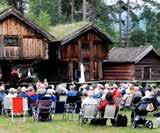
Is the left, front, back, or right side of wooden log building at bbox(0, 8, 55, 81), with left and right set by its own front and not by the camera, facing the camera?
front

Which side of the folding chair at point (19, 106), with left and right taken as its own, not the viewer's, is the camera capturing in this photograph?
back

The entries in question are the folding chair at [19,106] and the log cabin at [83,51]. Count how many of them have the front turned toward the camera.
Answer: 1

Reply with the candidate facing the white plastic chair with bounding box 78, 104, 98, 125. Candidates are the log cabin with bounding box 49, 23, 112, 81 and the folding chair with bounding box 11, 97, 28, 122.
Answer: the log cabin

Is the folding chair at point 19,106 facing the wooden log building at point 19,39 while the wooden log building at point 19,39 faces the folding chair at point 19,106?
yes

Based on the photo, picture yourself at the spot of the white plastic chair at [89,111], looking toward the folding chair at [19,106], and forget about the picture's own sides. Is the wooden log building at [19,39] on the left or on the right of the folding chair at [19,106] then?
right

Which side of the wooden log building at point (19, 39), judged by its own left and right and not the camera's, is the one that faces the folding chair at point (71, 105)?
front

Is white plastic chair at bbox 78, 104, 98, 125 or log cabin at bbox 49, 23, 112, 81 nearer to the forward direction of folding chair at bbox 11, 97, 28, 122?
the log cabin

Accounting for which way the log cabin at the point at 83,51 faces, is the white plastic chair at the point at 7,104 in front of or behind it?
in front

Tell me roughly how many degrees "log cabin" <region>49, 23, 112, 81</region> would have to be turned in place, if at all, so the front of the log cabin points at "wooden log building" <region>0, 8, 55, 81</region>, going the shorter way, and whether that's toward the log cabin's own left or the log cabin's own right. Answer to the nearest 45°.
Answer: approximately 45° to the log cabin's own right

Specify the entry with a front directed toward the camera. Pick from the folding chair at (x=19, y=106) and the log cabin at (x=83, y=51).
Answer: the log cabin

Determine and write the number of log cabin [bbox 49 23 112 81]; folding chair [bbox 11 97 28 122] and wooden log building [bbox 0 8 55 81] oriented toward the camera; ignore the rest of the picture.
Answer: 2

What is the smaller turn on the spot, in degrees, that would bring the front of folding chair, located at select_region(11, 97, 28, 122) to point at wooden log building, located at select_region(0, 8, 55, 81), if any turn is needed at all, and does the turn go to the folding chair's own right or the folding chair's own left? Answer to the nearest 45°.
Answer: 0° — it already faces it

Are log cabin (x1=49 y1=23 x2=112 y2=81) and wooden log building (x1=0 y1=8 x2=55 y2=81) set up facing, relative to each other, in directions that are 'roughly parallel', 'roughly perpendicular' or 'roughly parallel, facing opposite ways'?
roughly parallel

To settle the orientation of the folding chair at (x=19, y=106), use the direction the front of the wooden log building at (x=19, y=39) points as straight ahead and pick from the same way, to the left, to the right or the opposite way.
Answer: the opposite way

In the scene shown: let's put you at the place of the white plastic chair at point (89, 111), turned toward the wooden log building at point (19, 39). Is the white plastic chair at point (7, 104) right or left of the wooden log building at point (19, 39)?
left

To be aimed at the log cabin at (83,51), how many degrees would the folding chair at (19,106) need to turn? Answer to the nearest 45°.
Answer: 0° — it already faces it

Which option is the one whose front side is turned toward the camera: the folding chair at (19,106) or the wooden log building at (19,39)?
the wooden log building
